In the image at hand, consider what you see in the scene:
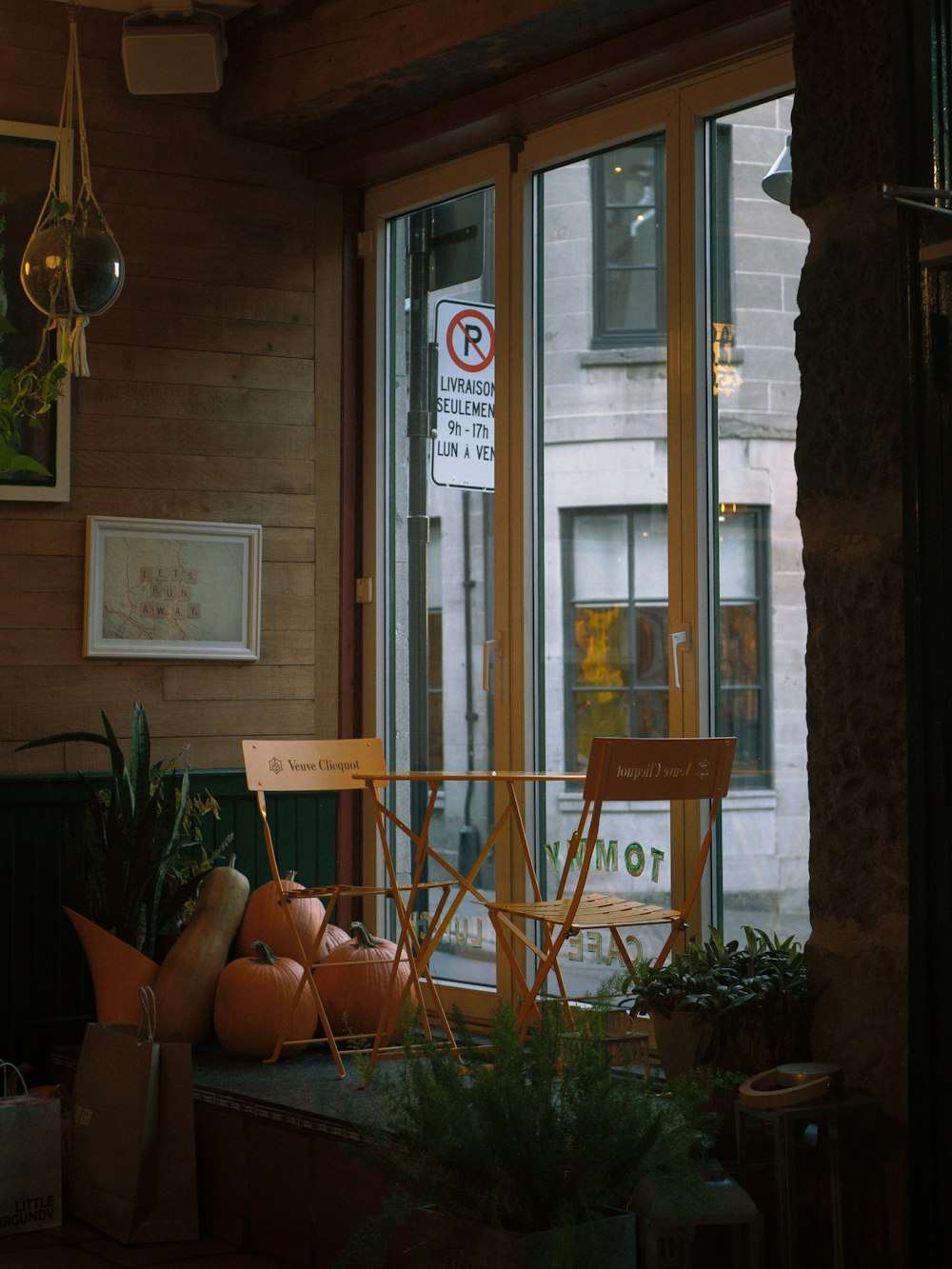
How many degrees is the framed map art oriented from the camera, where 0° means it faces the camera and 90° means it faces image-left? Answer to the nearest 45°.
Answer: approximately 0°

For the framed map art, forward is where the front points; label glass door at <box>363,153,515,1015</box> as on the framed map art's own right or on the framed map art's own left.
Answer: on the framed map art's own left

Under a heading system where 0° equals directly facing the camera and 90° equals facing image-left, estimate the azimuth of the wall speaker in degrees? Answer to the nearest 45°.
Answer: approximately 0°

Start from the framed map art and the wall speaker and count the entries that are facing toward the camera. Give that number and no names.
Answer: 2
